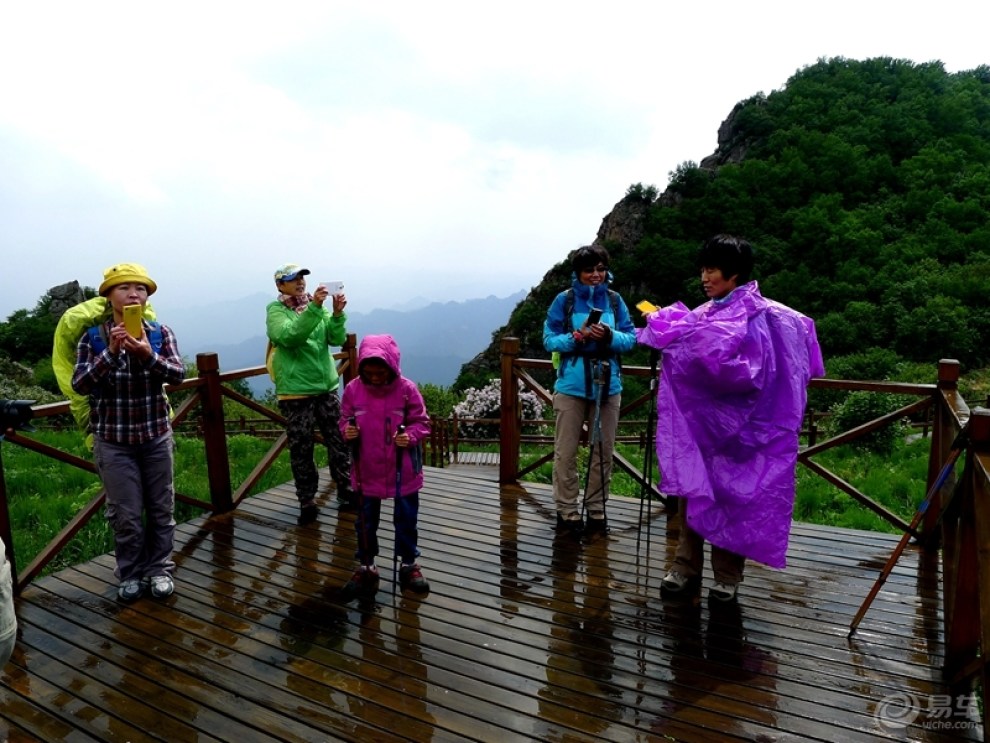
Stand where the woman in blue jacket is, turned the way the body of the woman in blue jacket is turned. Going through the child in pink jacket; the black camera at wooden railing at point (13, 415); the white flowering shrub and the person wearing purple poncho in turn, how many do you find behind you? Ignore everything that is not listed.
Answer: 1

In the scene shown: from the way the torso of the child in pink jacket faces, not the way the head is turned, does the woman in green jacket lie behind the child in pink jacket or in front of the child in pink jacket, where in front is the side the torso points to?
behind

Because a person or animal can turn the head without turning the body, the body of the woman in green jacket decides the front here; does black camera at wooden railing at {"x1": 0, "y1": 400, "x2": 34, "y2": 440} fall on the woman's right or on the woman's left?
on the woman's right

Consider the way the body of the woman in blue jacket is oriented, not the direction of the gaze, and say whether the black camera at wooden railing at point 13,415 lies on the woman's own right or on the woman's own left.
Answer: on the woman's own right

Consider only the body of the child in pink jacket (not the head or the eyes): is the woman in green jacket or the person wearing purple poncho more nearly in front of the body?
the person wearing purple poncho

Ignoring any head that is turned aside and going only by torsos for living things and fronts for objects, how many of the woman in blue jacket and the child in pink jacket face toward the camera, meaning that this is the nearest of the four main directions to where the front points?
2

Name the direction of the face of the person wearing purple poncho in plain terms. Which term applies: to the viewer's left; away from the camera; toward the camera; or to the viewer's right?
to the viewer's left

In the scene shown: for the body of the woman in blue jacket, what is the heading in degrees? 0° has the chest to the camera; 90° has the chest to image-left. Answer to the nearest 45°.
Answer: approximately 0°

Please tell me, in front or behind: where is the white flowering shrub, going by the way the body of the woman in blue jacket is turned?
behind

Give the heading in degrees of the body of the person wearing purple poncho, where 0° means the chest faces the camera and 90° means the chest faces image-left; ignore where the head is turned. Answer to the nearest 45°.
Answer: approximately 45°
